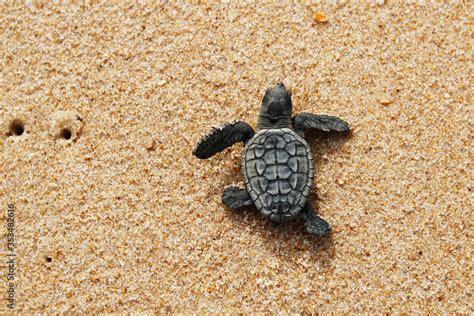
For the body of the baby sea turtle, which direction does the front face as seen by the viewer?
away from the camera

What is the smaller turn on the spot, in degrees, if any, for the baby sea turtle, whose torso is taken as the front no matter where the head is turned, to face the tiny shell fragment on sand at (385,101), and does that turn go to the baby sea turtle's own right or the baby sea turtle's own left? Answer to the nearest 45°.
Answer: approximately 45° to the baby sea turtle's own right
